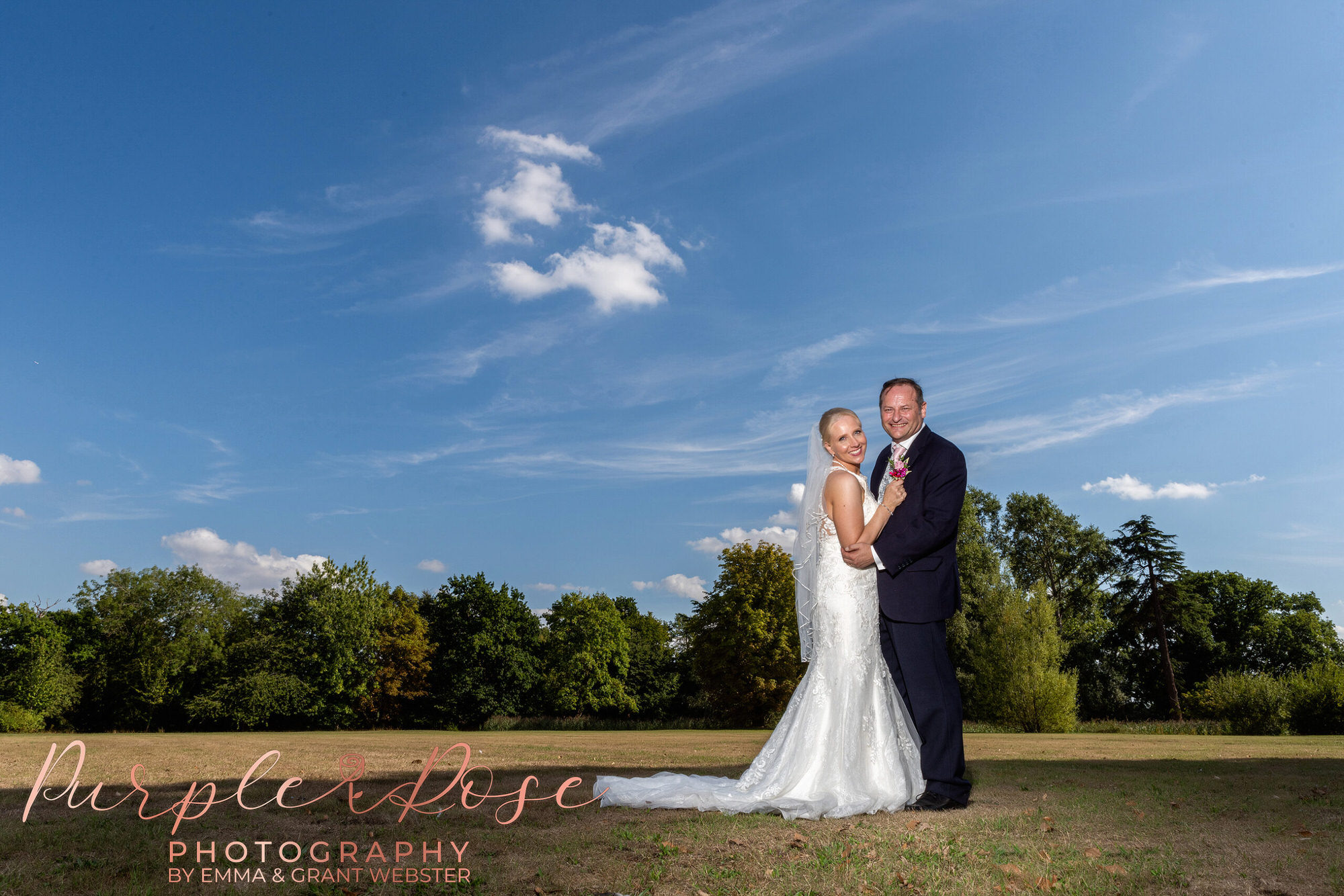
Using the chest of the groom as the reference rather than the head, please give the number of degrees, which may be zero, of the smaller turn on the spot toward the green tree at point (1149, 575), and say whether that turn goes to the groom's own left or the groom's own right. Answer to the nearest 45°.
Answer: approximately 135° to the groom's own right

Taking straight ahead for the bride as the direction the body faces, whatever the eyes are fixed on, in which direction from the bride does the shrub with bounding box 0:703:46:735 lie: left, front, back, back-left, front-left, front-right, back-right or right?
back-left

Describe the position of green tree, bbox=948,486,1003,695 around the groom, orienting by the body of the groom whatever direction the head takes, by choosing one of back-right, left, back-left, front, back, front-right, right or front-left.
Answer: back-right

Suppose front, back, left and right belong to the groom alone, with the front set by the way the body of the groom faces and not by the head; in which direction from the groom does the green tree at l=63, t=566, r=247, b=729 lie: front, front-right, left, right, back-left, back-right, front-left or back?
right

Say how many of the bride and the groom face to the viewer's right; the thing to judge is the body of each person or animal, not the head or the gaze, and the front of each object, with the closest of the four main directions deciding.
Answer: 1

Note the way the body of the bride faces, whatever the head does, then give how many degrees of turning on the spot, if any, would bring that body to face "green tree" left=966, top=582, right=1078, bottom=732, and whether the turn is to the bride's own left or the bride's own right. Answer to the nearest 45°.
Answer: approximately 90° to the bride's own left

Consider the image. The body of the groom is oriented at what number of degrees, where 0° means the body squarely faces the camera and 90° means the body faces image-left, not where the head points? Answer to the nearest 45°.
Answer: approximately 45°

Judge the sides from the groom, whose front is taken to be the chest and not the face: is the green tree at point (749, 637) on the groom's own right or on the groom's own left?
on the groom's own right

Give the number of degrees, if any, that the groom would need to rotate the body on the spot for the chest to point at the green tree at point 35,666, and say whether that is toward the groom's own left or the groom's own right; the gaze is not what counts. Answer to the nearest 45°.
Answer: approximately 90° to the groom's own right

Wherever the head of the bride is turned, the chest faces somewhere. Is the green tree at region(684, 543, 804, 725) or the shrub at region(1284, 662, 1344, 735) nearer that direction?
the shrub

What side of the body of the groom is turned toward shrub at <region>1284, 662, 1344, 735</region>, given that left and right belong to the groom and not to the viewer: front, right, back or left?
back

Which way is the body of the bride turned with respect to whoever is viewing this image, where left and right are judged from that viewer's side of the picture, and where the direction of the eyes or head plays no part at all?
facing to the right of the viewer
